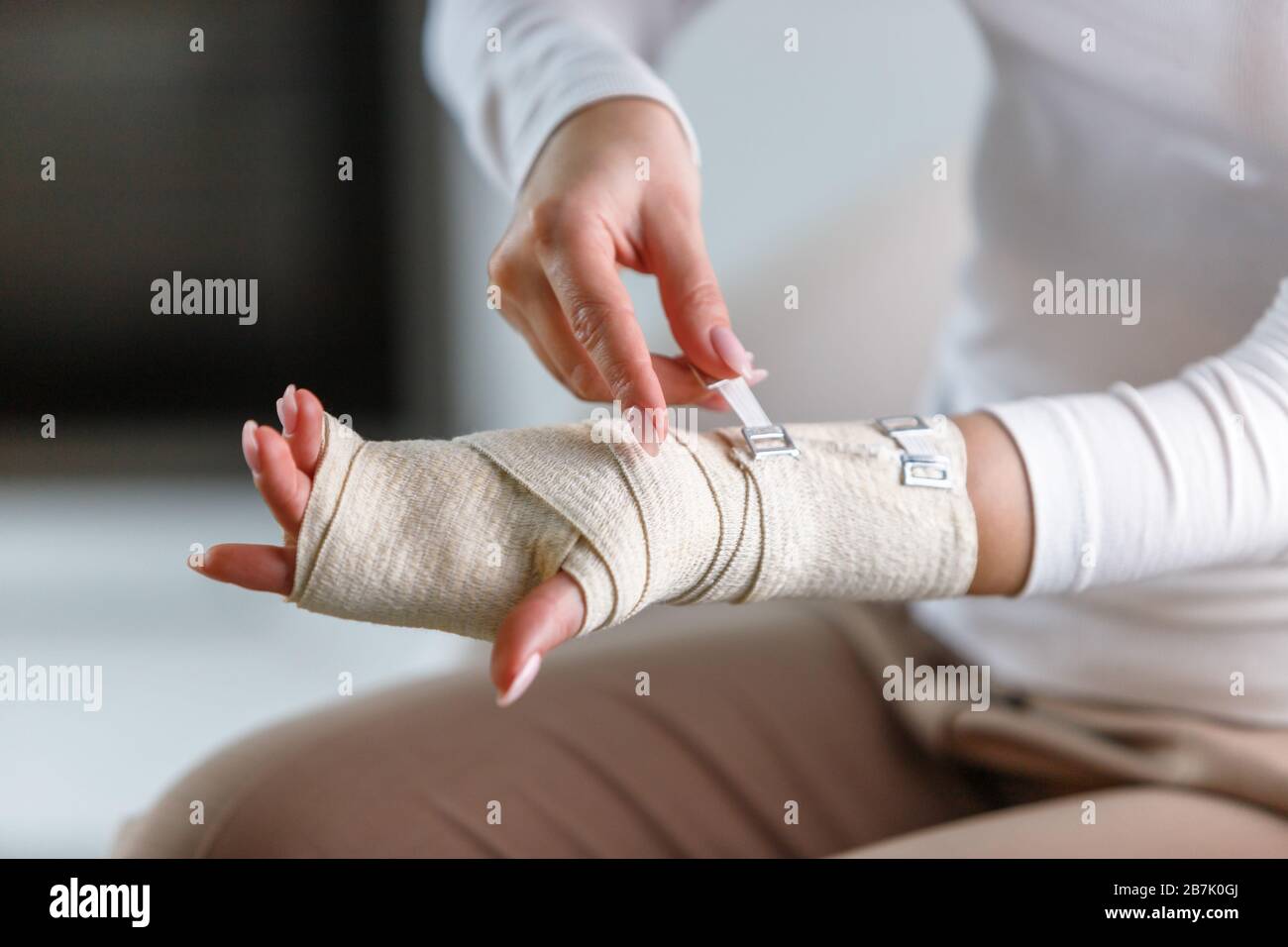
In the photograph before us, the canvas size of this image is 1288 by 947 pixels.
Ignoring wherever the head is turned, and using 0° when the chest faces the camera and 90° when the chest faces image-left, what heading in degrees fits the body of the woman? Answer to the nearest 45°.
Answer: approximately 45°
